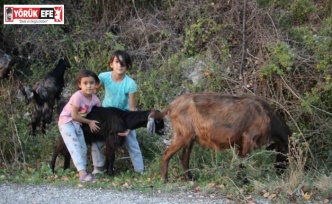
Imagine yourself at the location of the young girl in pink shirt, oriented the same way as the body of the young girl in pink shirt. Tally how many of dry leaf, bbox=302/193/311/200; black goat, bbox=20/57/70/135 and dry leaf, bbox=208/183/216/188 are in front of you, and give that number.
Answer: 2

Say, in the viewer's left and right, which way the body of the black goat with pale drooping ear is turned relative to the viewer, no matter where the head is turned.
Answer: facing to the right of the viewer

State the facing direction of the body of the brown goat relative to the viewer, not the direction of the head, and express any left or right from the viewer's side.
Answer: facing to the right of the viewer

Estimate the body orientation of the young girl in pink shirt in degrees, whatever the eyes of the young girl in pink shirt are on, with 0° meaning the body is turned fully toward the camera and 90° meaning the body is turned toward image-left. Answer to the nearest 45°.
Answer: approximately 315°

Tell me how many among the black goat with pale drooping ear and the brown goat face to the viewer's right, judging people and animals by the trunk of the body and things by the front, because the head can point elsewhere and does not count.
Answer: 2

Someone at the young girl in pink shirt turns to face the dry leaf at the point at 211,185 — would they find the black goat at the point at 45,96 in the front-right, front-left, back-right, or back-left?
back-left

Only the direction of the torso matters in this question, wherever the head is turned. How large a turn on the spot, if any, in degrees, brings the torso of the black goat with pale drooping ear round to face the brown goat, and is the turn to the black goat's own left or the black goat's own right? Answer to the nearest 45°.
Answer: approximately 45° to the black goat's own right

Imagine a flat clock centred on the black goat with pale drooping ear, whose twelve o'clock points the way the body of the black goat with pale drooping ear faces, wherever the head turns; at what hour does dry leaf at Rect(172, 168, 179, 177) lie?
The dry leaf is roughly at 12 o'clock from the black goat with pale drooping ear.

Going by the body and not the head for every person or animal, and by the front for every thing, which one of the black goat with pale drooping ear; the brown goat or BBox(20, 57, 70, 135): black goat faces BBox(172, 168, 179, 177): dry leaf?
the black goat with pale drooping ear

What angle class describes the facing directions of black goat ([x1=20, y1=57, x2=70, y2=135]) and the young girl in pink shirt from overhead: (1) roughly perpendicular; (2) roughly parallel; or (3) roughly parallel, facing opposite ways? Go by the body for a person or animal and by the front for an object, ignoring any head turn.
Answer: roughly perpendicular

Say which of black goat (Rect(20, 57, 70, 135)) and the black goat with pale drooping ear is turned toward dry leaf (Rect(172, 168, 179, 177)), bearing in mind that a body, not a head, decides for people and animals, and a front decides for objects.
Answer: the black goat with pale drooping ear
